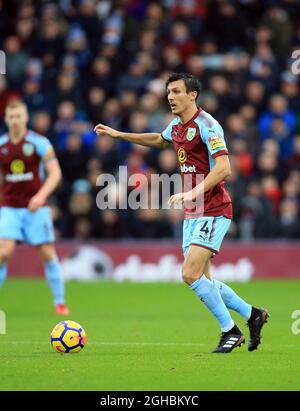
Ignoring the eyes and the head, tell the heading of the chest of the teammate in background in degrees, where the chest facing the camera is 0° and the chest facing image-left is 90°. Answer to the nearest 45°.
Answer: approximately 0°

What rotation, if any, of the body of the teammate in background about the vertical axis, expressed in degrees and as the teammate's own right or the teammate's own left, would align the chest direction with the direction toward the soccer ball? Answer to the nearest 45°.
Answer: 0° — they already face it
